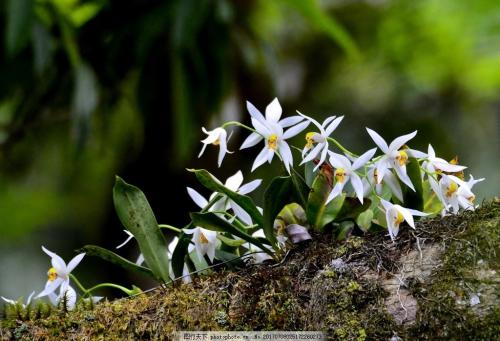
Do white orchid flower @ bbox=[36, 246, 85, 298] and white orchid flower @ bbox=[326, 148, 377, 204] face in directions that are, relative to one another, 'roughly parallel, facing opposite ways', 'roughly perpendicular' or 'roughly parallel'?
roughly parallel

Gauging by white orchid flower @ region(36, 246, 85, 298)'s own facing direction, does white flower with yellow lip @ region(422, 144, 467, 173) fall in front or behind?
behind

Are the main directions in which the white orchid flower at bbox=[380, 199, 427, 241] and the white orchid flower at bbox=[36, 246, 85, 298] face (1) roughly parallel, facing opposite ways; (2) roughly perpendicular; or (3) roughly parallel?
roughly parallel

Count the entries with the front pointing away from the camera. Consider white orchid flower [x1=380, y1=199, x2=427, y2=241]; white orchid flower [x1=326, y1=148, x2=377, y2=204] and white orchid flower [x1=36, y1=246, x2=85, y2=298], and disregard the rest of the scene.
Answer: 0

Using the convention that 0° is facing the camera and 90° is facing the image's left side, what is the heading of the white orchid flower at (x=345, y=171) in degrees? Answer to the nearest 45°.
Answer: approximately 45°

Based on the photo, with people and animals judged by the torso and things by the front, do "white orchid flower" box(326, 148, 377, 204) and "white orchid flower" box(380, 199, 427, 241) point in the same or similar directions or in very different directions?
same or similar directions
